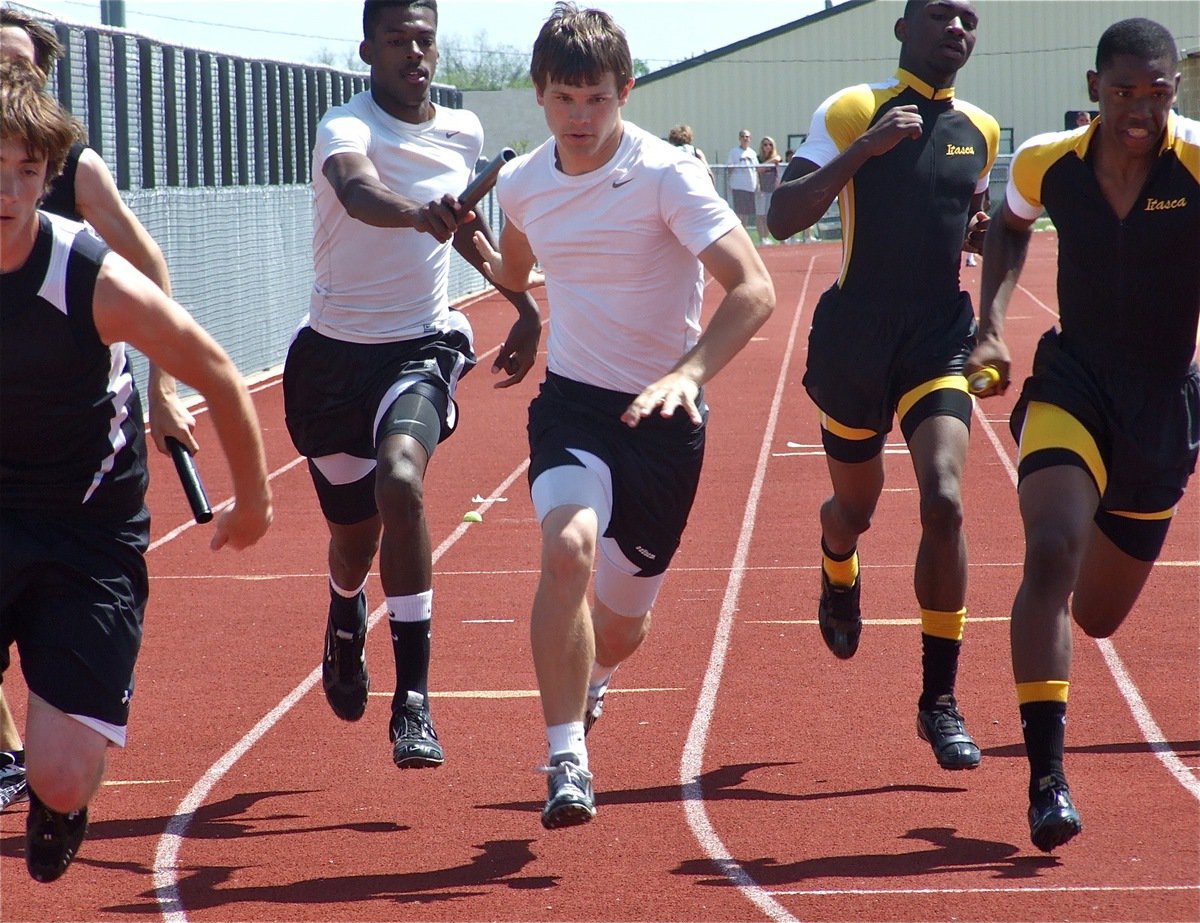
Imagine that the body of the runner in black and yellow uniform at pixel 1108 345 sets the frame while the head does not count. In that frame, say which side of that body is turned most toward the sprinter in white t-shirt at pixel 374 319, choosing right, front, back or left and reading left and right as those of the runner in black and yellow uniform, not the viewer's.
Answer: right

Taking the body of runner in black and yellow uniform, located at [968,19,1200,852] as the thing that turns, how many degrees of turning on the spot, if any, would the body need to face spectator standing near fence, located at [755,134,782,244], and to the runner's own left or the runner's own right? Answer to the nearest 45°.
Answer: approximately 180°

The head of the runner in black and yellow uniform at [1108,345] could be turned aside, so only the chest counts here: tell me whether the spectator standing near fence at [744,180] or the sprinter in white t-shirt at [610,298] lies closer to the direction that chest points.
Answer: the sprinter in white t-shirt

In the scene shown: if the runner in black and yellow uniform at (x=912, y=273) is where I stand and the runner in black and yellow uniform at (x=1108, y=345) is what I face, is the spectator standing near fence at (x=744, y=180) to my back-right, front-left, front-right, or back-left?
back-left

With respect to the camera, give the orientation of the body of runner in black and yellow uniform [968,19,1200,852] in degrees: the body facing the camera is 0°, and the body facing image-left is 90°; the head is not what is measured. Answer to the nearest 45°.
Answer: approximately 0°

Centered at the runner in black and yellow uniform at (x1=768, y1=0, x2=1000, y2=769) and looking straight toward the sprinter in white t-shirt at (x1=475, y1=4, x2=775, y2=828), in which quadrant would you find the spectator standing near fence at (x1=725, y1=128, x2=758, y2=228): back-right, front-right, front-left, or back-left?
back-right

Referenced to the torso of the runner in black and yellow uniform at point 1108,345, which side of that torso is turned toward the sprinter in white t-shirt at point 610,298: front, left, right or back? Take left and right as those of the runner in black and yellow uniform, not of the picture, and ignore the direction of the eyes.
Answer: right

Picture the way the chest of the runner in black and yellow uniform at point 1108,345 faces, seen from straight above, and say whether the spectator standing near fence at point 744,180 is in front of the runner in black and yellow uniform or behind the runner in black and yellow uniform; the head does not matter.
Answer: behind

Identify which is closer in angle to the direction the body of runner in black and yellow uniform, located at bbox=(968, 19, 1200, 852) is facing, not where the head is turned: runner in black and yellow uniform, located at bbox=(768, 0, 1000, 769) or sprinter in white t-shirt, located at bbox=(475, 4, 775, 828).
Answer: the sprinter in white t-shirt
